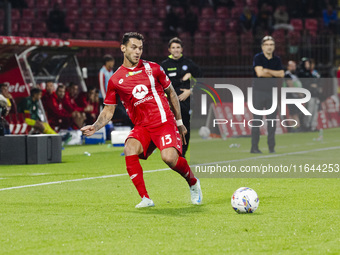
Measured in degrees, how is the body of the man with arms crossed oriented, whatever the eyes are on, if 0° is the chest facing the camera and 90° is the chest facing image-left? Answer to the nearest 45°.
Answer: approximately 0°

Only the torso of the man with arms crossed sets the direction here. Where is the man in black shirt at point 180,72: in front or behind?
in front

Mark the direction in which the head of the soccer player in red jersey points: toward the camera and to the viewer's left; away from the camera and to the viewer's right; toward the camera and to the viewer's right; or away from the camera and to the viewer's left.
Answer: toward the camera and to the viewer's right

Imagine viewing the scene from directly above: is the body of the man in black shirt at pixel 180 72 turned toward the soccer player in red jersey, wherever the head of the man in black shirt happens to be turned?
yes

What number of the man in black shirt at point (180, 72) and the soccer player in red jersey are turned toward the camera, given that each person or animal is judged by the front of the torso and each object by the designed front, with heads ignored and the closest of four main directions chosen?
2

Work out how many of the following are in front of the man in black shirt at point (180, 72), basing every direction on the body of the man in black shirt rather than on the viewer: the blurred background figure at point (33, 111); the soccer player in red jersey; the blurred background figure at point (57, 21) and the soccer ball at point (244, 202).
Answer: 2

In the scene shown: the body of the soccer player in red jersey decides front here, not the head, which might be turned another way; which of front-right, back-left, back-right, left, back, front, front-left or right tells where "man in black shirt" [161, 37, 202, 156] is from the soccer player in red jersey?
back

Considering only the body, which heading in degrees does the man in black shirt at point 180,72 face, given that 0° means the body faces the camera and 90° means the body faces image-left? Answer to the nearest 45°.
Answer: approximately 0°
